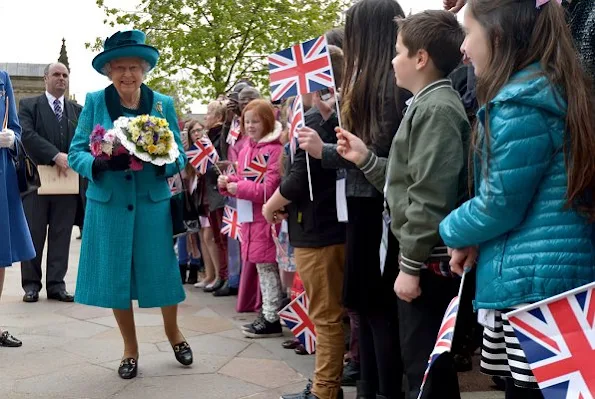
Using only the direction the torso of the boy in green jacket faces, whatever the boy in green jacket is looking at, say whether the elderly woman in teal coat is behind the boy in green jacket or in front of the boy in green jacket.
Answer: in front

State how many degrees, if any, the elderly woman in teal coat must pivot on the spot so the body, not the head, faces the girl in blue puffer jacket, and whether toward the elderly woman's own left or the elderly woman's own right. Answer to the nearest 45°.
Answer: approximately 45° to the elderly woman's own left

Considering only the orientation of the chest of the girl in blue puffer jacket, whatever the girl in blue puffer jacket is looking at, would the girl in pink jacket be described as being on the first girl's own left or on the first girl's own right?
on the first girl's own right

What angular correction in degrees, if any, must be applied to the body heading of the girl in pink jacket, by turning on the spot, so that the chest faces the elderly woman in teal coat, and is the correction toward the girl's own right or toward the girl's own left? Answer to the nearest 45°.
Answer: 0° — they already face them

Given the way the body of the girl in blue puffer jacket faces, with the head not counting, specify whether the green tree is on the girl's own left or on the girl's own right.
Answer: on the girl's own right

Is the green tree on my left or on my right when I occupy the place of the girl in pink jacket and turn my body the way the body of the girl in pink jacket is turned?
on my right

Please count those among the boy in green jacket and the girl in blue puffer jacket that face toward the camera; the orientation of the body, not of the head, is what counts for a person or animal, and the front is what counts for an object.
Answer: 0

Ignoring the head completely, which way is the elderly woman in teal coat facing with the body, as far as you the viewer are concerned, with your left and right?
facing the viewer

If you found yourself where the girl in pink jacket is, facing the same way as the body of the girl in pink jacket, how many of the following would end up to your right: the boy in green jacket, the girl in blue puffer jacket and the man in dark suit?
1

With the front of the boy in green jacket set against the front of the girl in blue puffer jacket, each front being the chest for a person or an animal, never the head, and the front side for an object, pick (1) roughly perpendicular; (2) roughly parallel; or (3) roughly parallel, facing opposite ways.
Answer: roughly parallel

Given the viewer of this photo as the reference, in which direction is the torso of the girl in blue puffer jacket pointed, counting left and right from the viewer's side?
facing to the left of the viewer

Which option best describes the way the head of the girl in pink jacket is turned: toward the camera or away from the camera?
toward the camera

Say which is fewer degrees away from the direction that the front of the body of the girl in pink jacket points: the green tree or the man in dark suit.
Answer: the man in dark suit

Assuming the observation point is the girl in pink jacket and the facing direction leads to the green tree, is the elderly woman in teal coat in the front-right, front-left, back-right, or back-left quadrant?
back-left

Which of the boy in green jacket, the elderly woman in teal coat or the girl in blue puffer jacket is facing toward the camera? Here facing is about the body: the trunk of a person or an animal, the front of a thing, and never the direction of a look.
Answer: the elderly woman in teal coat

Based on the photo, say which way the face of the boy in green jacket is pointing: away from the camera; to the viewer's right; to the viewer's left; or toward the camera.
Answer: to the viewer's left

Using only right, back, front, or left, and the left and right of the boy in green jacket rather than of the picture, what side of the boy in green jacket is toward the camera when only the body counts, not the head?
left
